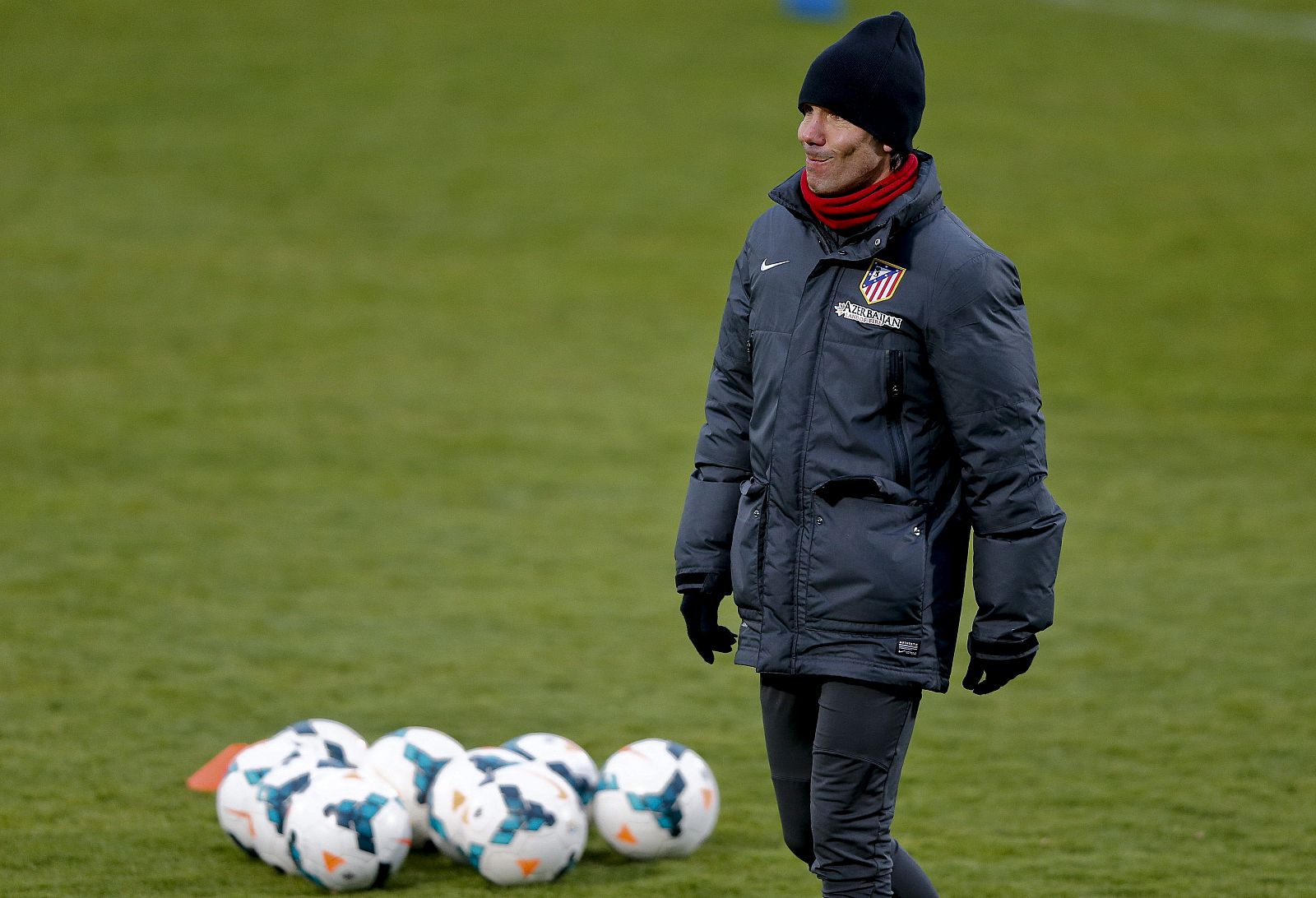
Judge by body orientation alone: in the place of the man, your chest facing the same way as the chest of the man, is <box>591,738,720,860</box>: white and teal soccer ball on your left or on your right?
on your right

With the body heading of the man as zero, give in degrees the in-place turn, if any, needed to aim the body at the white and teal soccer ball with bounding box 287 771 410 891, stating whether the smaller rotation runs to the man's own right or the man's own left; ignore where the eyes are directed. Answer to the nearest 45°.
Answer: approximately 90° to the man's own right

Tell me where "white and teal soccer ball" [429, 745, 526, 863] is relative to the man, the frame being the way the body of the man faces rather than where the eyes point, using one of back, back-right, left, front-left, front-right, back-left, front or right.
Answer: right

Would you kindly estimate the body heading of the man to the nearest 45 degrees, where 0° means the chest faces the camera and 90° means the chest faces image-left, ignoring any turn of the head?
approximately 45°

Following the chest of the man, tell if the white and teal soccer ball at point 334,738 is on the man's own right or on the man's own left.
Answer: on the man's own right

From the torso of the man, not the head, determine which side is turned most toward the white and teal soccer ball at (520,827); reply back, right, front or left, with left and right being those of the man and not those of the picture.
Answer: right

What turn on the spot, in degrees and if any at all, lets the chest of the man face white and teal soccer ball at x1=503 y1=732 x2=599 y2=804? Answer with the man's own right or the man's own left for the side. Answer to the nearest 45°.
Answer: approximately 90° to the man's own right
